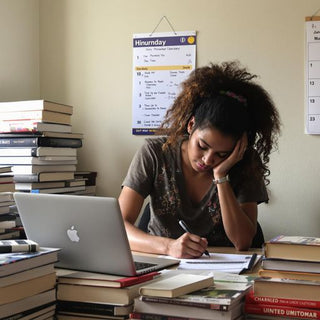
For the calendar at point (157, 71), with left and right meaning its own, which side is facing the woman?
front

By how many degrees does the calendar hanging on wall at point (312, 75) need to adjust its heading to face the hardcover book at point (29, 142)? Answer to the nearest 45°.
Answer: approximately 90° to its right

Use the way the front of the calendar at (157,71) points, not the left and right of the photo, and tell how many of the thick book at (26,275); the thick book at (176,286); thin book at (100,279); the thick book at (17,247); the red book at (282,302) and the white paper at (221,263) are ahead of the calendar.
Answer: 6

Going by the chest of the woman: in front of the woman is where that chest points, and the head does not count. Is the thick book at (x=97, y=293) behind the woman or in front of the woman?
in front

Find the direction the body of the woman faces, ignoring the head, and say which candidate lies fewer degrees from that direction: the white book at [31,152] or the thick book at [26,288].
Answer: the thick book

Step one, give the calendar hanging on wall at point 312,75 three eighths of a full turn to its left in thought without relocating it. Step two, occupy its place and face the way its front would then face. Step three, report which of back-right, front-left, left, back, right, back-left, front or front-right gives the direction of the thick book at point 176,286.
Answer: back-right

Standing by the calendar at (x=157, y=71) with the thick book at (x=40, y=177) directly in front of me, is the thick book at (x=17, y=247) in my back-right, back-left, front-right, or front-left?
front-left

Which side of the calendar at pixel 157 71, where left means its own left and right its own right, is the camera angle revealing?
front

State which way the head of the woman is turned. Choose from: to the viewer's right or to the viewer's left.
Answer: to the viewer's left

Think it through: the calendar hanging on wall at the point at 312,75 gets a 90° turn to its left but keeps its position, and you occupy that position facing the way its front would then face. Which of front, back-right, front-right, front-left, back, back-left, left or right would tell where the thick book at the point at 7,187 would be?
back-right

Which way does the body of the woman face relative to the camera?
toward the camera

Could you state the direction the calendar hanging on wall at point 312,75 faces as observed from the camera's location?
facing the viewer

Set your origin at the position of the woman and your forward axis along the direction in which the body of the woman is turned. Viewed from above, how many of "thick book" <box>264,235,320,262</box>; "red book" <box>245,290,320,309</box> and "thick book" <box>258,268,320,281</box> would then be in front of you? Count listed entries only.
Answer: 3

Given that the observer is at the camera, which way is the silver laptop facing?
facing away from the viewer and to the right of the viewer
